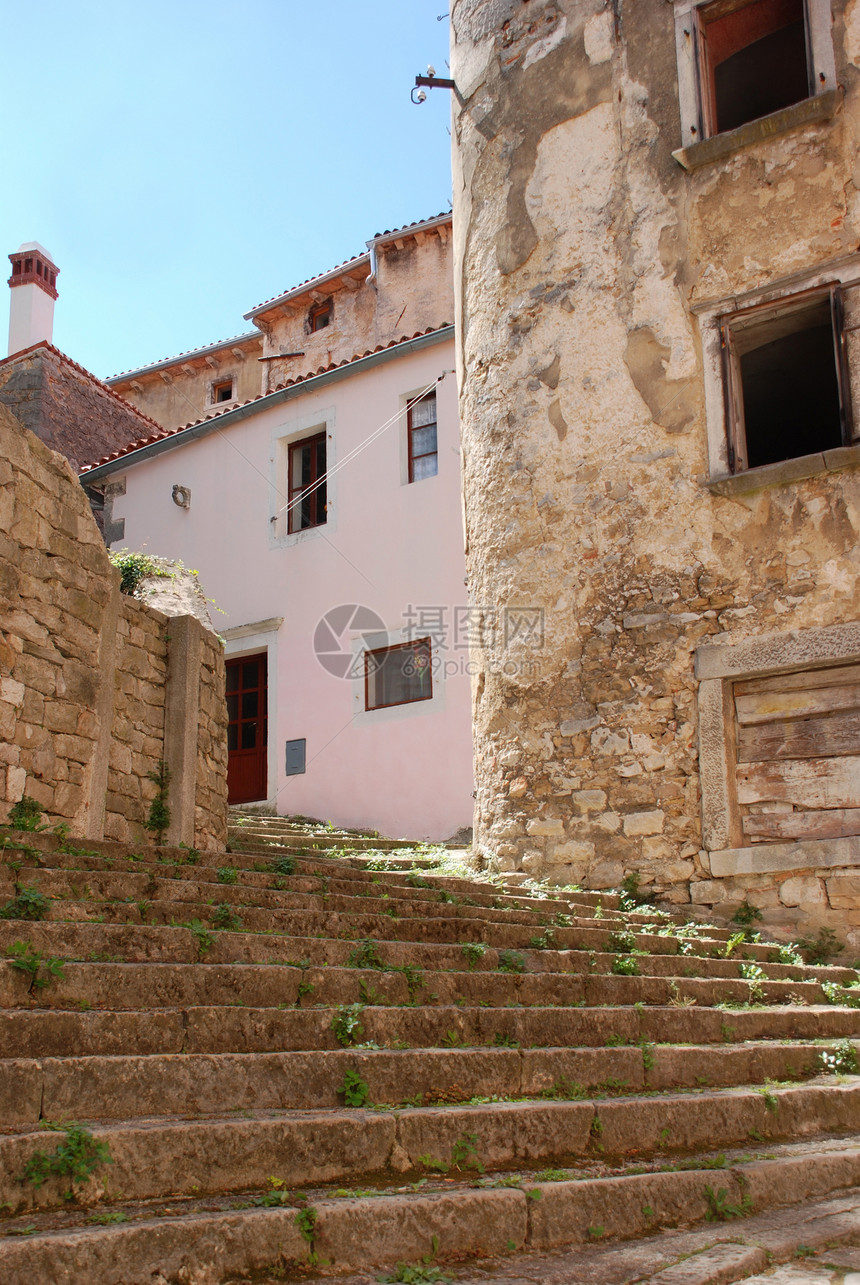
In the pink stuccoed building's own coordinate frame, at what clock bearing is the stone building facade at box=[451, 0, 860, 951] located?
The stone building facade is roughly at 10 o'clock from the pink stuccoed building.

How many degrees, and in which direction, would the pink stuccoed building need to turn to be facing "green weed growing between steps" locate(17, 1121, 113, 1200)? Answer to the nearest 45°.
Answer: approximately 45° to its left

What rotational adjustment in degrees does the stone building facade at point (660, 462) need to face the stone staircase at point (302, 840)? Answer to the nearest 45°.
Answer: approximately 45° to its right

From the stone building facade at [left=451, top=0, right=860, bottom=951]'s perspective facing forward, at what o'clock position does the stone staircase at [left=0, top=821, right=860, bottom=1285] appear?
The stone staircase is roughly at 11 o'clock from the stone building facade.

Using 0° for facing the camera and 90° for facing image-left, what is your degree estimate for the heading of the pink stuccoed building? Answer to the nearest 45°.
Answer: approximately 45°
